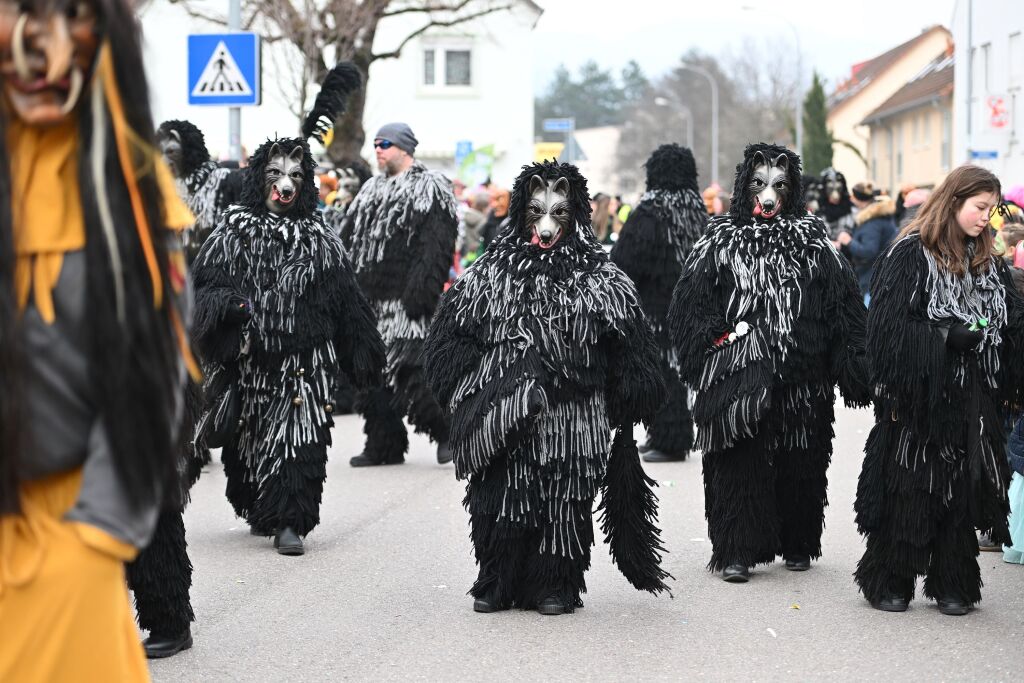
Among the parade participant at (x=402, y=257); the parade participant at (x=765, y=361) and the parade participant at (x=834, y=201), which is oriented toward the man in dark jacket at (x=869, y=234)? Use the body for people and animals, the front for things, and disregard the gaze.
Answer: the parade participant at (x=834, y=201)

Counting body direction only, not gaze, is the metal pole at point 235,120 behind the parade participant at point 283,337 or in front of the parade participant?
behind

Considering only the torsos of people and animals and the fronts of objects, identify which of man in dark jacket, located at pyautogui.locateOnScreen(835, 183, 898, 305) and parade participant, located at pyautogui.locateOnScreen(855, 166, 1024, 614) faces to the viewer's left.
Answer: the man in dark jacket

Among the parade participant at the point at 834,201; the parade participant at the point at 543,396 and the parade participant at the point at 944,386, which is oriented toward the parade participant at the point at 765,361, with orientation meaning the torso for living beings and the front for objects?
the parade participant at the point at 834,201

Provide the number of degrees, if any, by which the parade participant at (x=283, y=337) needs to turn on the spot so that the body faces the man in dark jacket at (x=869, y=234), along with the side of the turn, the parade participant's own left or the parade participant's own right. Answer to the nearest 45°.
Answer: approximately 135° to the parade participant's own left

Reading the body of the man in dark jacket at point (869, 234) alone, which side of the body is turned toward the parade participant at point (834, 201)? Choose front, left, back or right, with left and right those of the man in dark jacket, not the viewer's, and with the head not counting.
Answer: front

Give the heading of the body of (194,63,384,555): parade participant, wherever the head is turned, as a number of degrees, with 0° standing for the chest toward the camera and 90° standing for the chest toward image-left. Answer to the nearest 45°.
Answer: approximately 0°

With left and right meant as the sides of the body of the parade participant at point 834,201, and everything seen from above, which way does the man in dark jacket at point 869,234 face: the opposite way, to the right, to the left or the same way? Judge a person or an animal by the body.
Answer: to the right

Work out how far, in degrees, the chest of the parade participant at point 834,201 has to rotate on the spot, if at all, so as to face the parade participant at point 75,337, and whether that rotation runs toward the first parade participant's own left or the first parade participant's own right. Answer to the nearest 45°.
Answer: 0° — they already face them
